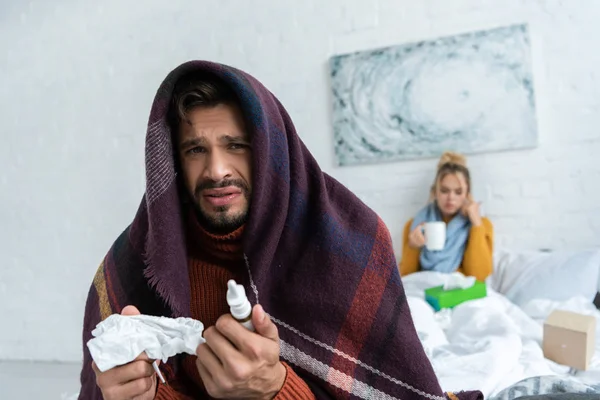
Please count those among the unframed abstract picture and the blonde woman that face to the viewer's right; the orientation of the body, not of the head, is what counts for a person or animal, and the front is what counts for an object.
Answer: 0

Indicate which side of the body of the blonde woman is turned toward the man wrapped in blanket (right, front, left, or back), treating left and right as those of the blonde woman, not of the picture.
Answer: front

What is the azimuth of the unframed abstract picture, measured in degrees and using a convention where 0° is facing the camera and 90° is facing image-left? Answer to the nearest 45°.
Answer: approximately 45°

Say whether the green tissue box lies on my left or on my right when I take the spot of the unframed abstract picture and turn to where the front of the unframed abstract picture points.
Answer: on my left

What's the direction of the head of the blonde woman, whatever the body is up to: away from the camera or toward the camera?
toward the camera

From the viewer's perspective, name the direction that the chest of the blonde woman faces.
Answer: toward the camera

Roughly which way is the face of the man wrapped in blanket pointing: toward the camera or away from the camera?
toward the camera
